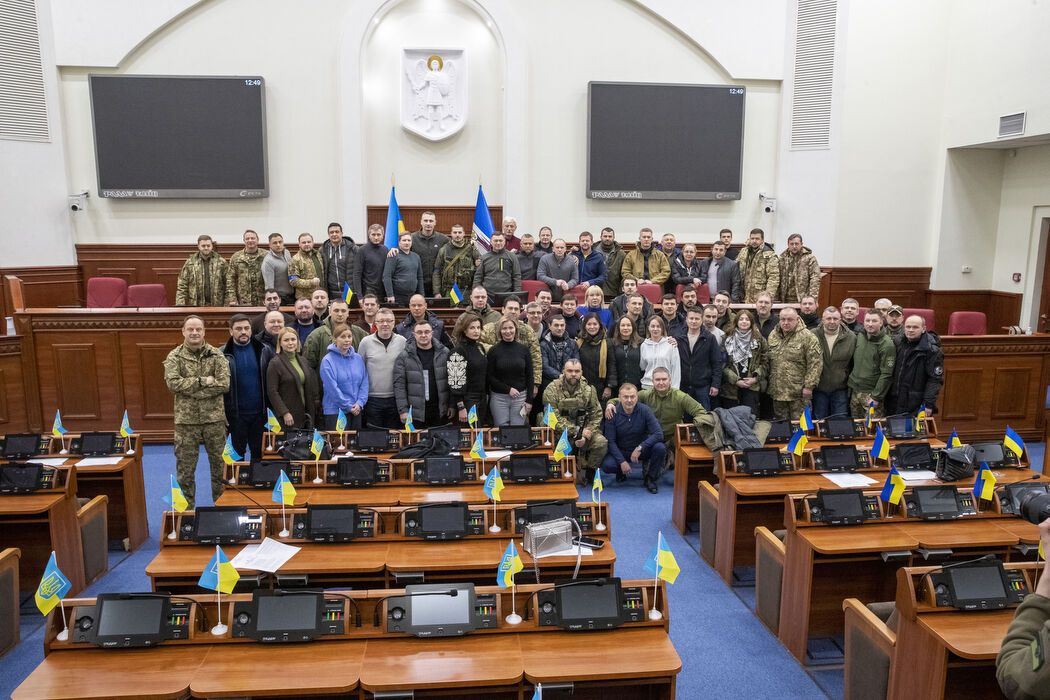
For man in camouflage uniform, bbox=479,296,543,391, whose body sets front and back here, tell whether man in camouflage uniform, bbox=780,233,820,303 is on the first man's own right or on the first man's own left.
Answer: on the first man's own left

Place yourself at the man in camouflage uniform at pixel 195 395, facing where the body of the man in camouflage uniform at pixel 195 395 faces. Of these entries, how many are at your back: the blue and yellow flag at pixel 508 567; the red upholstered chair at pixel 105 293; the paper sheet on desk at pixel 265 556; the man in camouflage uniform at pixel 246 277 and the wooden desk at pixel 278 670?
2

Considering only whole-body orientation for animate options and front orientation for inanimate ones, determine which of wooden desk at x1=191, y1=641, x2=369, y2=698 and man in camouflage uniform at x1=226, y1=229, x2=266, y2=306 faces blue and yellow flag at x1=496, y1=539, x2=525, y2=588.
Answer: the man in camouflage uniform

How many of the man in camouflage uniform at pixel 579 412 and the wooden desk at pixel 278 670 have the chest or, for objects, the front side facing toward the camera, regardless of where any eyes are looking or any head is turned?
2

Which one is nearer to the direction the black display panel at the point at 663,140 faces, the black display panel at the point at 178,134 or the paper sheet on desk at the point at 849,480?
the paper sheet on desk

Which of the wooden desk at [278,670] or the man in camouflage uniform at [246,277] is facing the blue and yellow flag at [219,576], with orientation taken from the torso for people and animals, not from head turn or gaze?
the man in camouflage uniform

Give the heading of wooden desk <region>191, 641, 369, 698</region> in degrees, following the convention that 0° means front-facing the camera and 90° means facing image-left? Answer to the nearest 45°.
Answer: approximately 0°

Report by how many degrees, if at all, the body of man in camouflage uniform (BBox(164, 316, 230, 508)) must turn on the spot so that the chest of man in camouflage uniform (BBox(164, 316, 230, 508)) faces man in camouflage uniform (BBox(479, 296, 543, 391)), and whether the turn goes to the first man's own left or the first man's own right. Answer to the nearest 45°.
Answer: approximately 90° to the first man's own left

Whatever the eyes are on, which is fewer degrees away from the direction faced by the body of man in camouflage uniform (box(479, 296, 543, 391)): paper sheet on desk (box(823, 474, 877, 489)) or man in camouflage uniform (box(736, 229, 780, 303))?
the paper sheet on desk

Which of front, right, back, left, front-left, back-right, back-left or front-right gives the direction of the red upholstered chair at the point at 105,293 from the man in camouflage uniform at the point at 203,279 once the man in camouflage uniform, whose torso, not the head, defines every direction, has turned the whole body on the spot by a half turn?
front-left

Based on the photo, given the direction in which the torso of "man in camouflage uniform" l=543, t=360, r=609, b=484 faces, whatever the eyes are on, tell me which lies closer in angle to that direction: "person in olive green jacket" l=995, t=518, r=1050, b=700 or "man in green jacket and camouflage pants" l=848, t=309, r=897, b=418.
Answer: the person in olive green jacket

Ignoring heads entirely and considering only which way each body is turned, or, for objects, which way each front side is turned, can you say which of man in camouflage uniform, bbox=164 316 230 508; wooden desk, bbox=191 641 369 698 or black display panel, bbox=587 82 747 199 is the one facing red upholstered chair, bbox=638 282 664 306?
the black display panel
